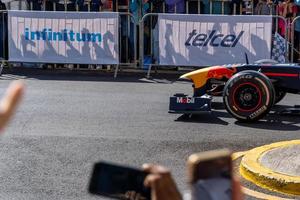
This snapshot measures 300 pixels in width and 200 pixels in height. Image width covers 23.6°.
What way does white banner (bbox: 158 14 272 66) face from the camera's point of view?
toward the camera

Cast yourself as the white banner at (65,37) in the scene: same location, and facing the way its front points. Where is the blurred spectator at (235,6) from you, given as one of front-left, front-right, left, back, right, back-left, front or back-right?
left

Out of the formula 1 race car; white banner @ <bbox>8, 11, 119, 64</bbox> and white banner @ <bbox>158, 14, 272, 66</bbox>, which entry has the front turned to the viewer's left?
the formula 1 race car

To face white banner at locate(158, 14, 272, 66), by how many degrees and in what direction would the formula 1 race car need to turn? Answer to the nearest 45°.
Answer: approximately 90° to its right

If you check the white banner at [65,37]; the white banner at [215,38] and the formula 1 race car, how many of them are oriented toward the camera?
2

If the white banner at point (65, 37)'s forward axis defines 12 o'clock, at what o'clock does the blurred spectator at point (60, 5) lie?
The blurred spectator is roughly at 6 o'clock from the white banner.

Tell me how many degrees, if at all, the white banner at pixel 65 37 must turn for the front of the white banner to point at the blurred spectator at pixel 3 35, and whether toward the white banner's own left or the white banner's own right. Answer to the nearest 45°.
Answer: approximately 135° to the white banner's own right

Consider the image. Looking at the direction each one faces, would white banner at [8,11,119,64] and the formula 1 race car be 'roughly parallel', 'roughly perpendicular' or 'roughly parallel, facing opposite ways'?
roughly perpendicular

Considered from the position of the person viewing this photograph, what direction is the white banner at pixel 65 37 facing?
facing the viewer

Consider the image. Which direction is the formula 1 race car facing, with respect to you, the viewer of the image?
facing to the left of the viewer

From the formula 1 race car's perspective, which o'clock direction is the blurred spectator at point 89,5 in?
The blurred spectator is roughly at 2 o'clock from the formula 1 race car.

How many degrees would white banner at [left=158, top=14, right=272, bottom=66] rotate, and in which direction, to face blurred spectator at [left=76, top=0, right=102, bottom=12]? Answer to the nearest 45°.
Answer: approximately 135° to its right

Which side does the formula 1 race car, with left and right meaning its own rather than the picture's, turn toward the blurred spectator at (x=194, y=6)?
right

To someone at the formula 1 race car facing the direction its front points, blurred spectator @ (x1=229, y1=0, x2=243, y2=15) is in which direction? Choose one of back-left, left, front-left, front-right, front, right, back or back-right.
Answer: right
